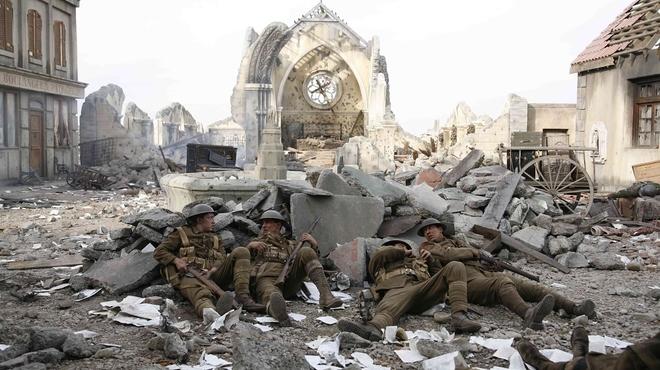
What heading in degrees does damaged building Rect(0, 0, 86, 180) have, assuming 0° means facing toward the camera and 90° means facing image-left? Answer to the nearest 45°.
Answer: approximately 315°

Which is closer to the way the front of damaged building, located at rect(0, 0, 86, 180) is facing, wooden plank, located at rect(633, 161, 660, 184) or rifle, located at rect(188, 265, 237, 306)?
the wooden plank

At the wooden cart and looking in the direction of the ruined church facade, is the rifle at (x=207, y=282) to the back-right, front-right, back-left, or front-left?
back-left

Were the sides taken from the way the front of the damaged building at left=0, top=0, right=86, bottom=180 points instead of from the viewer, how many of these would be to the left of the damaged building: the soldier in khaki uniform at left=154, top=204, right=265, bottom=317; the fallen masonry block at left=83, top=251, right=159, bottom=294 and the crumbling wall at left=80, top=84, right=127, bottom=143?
1

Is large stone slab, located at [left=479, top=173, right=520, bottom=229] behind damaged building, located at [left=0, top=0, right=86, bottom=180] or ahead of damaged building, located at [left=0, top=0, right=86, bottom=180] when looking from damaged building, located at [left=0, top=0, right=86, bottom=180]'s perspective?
ahead

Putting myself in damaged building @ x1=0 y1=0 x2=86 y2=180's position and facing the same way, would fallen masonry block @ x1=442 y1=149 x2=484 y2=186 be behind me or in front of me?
in front

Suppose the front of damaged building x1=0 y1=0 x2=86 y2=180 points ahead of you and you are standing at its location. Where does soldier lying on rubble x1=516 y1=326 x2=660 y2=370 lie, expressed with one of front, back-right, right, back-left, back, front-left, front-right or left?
front-right

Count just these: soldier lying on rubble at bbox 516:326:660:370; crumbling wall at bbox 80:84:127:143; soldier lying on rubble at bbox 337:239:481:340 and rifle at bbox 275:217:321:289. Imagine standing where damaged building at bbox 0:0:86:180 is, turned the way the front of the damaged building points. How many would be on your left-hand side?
1

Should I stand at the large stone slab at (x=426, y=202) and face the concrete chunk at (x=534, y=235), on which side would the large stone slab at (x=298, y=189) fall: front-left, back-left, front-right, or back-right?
back-right
